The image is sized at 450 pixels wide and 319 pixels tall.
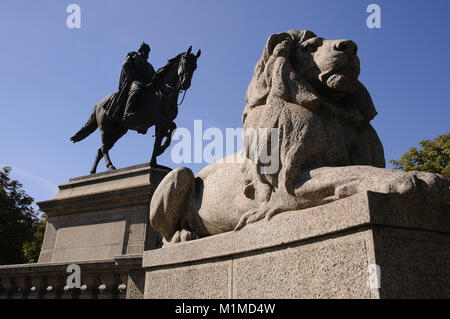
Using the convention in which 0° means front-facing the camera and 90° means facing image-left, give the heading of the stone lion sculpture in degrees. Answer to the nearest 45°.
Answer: approximately 315°

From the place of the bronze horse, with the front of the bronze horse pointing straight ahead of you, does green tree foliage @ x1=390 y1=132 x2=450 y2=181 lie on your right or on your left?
on your left

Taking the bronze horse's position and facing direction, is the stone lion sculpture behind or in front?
in front

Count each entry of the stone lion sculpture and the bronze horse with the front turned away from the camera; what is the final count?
0

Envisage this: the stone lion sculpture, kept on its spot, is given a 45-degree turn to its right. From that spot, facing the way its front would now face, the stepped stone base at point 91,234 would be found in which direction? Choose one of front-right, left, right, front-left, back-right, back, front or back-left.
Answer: back-right

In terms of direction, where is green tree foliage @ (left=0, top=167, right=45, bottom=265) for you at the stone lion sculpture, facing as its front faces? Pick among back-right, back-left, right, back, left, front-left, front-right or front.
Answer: back

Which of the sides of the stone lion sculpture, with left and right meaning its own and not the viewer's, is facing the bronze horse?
back

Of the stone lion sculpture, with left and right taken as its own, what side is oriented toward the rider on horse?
back

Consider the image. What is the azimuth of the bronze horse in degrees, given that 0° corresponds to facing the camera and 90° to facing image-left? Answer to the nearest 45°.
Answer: approximately 315°
